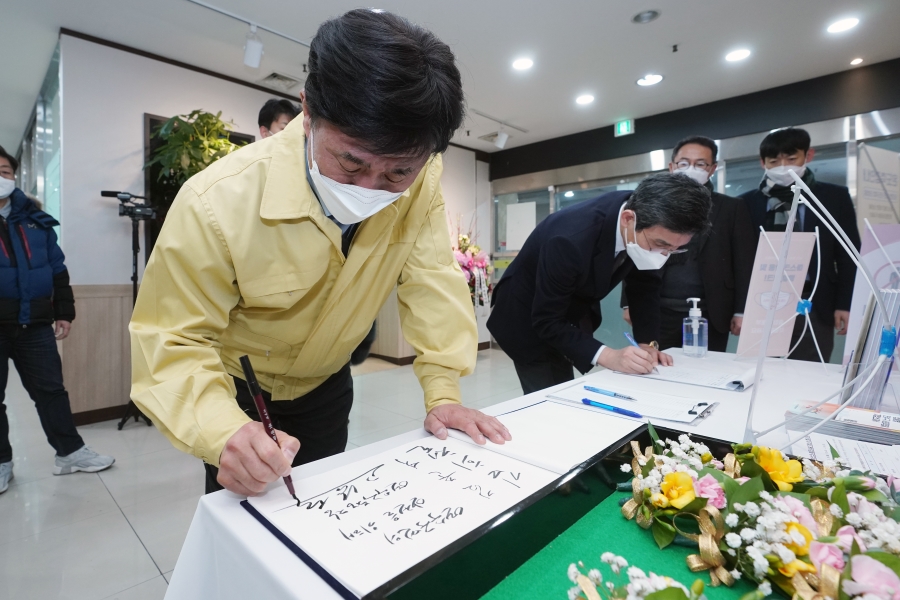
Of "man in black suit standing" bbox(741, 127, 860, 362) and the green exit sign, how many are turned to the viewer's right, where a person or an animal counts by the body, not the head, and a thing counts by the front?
0

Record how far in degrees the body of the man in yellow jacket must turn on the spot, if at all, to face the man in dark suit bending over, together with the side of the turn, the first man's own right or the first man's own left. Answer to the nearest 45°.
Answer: approximately 90° to the first man's own left

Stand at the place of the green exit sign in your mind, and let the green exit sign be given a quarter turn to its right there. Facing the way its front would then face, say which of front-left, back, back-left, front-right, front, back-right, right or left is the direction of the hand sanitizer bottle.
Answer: back-left

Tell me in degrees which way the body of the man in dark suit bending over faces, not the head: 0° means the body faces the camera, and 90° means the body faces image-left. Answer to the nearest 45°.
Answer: approximately 315°

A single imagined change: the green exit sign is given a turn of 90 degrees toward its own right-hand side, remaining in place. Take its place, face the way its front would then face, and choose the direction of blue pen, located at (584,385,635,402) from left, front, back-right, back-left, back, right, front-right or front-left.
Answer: back-left

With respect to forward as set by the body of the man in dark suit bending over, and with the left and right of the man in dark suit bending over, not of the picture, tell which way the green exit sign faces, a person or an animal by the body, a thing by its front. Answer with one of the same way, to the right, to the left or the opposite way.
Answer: to the right

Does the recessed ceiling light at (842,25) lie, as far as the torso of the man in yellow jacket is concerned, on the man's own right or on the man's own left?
on the man's own left

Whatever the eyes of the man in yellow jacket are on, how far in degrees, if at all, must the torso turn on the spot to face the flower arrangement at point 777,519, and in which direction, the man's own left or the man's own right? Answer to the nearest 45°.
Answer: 0° — they already face it

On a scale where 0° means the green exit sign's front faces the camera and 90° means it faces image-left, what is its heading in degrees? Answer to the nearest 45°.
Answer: approximately 45°

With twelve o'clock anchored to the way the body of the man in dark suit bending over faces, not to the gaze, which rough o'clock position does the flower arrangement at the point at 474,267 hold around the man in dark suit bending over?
The flower arrangement is roughly at 7 o'clock from the man in dark suit bending over.

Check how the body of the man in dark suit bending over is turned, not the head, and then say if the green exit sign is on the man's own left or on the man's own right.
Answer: on the man's own left
